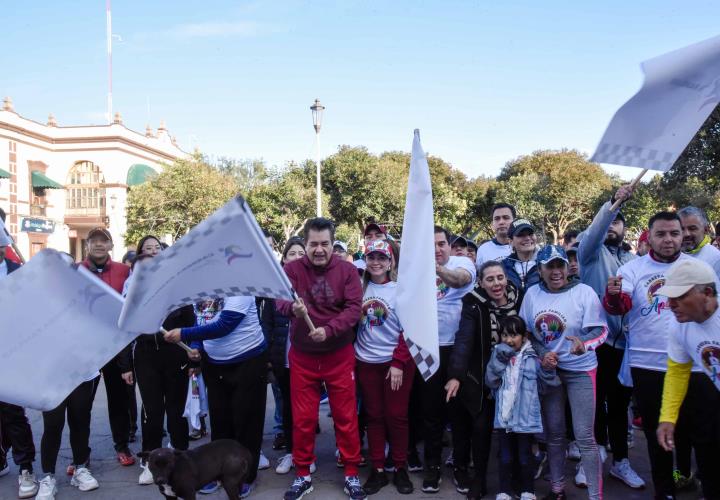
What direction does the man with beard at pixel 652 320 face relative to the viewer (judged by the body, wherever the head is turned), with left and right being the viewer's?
facing the viewer

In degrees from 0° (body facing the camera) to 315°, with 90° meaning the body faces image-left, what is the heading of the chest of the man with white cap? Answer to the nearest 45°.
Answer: approximately 45°

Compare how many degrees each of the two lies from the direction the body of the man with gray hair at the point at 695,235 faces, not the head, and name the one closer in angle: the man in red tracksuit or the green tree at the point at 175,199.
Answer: the man in red tracksuit

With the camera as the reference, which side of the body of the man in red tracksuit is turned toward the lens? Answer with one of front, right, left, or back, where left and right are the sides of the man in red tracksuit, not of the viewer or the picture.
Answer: front

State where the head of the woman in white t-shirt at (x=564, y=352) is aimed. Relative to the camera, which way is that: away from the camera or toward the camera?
toward the camera

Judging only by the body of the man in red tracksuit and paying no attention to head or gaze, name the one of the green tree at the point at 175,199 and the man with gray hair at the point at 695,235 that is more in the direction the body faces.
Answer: the man with gray hair

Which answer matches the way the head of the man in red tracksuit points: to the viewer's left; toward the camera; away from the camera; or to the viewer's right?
toward the camera

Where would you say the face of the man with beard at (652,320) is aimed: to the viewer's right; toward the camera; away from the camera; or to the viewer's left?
toward the camera

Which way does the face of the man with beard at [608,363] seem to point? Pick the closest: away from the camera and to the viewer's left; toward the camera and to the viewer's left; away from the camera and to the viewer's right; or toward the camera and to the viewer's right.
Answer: toward the camera and to the viewer's left

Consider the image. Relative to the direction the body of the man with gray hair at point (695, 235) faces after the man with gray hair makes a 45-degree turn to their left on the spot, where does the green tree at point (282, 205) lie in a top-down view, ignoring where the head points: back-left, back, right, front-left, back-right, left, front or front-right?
back-right

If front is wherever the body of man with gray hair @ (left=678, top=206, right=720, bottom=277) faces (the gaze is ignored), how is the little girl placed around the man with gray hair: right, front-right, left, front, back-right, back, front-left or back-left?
front

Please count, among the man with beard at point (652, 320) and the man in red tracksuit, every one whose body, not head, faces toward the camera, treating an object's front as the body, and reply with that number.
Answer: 2

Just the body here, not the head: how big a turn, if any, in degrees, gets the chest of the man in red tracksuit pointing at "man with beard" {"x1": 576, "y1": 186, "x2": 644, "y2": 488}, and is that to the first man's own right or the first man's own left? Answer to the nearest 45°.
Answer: approximately 90° to the first man's own left

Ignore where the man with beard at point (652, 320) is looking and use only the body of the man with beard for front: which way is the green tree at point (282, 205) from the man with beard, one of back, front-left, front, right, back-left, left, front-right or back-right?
back-right

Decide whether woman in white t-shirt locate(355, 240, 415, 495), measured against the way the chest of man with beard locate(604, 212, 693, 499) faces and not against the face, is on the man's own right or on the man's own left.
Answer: on the man's own right

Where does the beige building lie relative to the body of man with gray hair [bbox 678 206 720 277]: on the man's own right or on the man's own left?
on the man's own right
